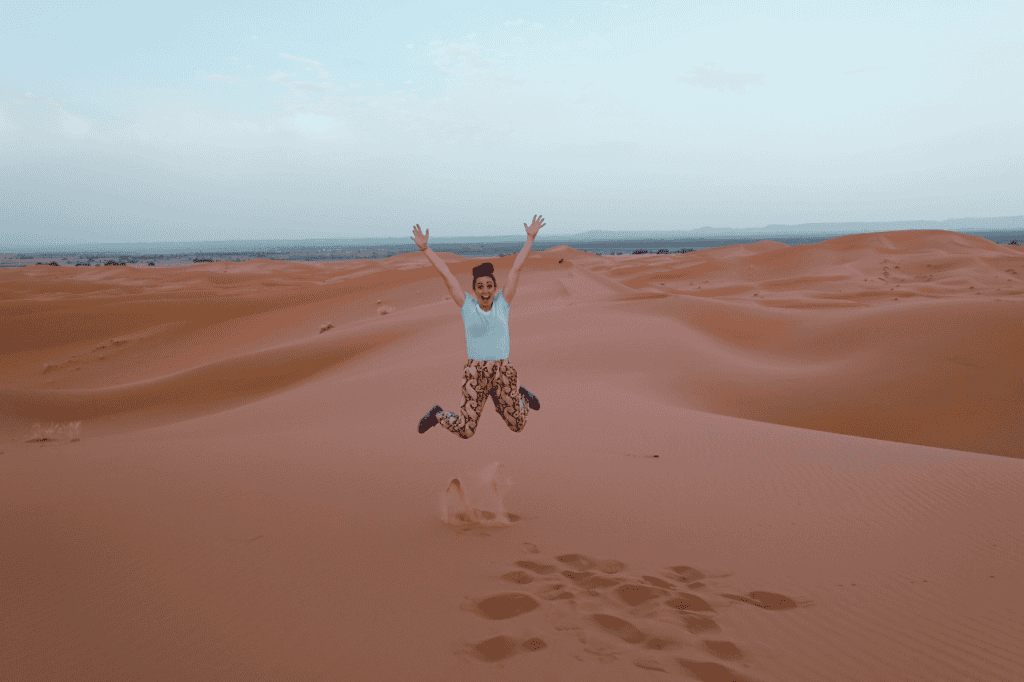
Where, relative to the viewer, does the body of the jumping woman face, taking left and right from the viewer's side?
facing the viewer

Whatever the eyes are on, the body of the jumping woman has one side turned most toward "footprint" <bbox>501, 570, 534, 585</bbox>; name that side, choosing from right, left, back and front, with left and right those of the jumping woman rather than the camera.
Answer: front

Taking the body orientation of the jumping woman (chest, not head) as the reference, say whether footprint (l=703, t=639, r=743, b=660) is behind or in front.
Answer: in front

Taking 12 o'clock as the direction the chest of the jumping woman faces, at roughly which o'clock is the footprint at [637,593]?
The footprint is roughly at 11 o'clock from the jumping woman.

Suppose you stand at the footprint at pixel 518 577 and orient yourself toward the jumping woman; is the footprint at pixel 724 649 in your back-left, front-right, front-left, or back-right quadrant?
back-right

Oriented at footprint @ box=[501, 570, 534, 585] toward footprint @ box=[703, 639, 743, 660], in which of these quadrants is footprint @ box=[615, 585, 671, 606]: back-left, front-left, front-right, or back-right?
front-left

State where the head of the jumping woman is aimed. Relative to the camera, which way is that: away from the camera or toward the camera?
toward the camera

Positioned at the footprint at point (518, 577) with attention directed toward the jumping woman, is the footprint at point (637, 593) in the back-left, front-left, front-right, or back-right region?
back-right
